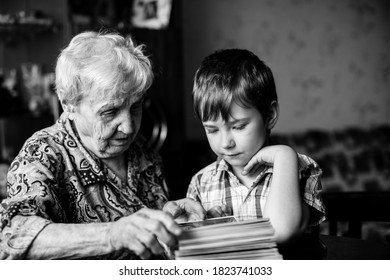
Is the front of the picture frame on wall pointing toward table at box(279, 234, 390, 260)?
yes

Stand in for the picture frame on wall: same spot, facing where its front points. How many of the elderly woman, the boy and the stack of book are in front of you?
3

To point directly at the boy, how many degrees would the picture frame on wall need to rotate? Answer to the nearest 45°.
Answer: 0° — it already faces them

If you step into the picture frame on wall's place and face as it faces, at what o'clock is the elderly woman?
The elderly woman is roughly at 12 o'clock from the picture frame on wall.

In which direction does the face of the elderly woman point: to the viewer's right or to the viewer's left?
to the viewer's right

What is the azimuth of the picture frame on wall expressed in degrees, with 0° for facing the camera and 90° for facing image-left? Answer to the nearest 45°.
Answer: approximately 0°

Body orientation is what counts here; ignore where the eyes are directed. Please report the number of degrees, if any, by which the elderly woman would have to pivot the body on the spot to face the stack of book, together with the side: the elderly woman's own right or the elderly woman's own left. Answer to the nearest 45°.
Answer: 0° — they already face it
